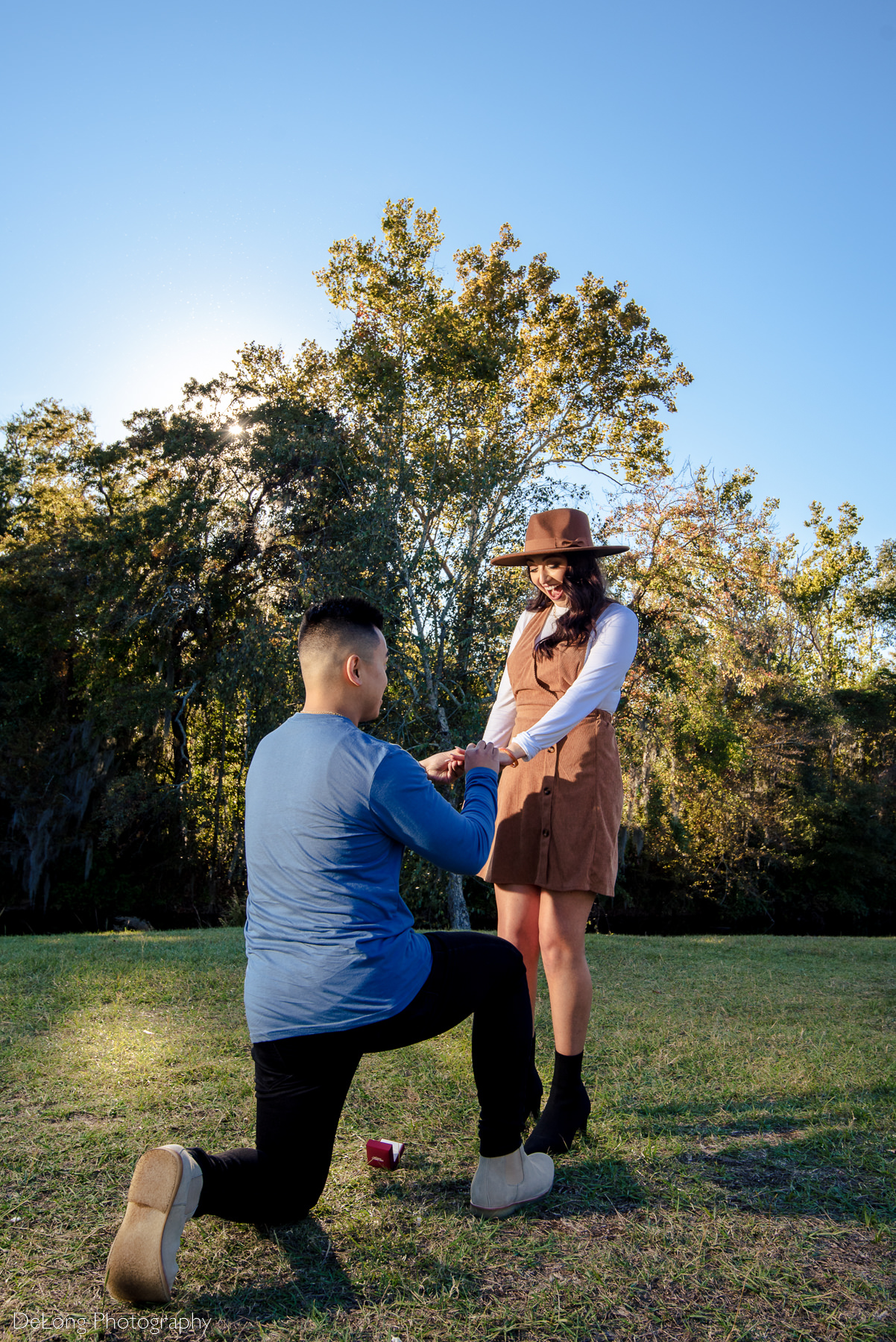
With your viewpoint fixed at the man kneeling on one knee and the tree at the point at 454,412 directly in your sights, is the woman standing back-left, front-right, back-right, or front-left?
front-right

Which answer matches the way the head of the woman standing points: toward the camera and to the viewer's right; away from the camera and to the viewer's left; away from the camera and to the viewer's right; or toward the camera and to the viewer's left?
toward the camera and to the viewer's left

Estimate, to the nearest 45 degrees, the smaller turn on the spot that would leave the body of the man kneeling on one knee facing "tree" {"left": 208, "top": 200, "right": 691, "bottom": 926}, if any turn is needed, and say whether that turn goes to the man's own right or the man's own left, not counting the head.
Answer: approximately 45° to the man's own left

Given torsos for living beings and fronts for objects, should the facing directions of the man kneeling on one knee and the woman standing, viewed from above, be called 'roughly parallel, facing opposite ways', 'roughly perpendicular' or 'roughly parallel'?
roughly parallel, facing opposite ways

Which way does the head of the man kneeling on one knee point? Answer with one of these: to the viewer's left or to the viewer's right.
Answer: to the viewer's right

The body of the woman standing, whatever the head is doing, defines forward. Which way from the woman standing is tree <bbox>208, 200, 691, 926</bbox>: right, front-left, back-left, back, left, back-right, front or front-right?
back-right

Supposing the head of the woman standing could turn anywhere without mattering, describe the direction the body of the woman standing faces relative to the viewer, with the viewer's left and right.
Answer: facing the viewer and to the left of the viewer

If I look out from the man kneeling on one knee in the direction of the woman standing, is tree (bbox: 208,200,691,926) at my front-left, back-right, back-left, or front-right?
front-left

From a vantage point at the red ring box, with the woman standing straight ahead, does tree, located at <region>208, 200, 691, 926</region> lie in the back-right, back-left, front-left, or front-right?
front-left

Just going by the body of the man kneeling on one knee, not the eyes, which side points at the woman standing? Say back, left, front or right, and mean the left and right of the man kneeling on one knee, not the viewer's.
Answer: front

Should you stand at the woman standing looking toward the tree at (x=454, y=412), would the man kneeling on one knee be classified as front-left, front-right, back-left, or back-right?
back-left

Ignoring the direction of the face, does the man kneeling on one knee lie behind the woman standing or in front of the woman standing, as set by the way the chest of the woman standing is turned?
in front

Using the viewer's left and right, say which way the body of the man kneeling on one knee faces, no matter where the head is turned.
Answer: facing away from the viewer and to the right of the viewer
